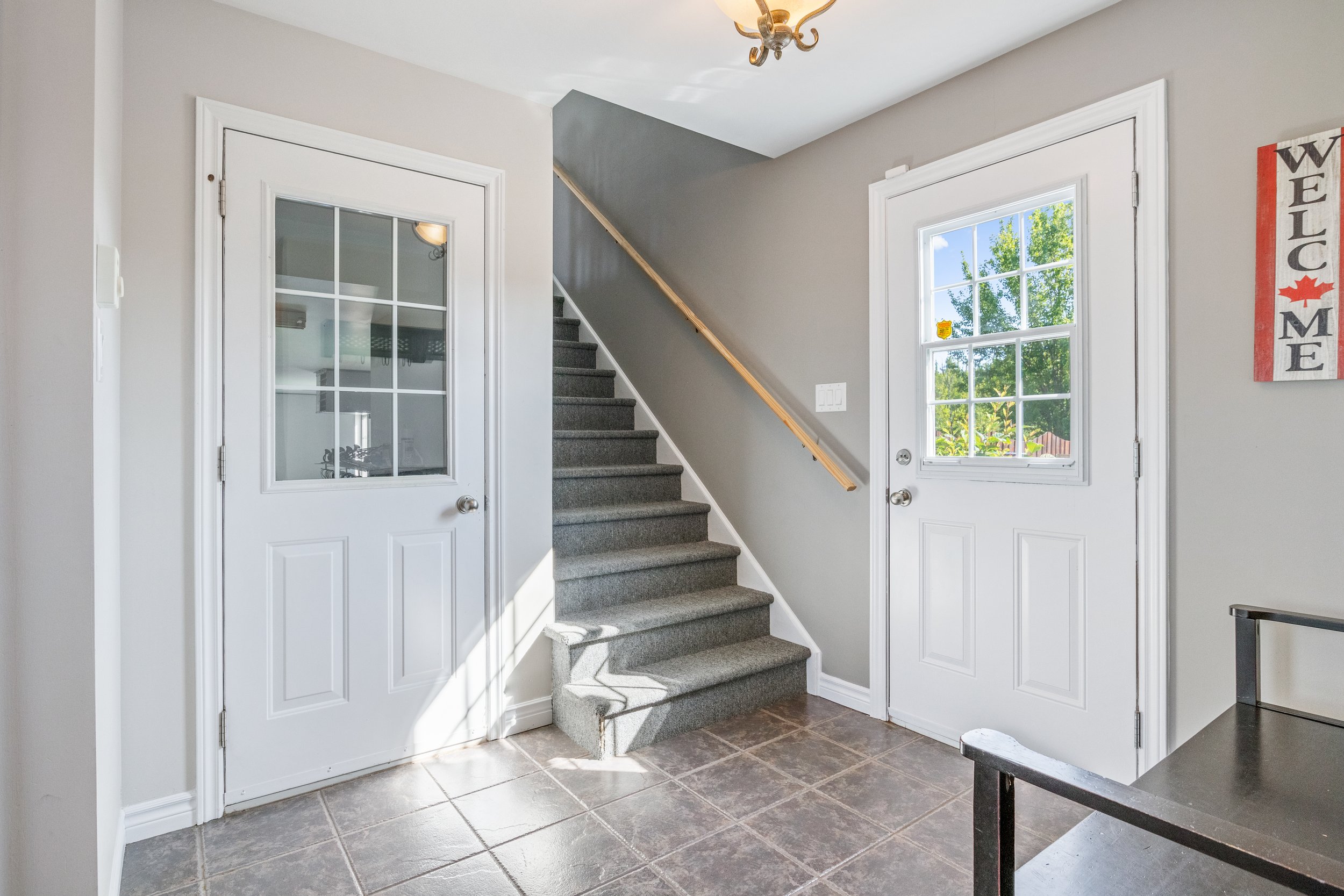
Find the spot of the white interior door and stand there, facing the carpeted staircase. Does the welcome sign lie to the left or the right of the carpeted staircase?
right

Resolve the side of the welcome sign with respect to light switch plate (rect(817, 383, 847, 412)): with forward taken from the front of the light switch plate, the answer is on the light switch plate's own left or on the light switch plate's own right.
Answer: on the light switch plate's own left

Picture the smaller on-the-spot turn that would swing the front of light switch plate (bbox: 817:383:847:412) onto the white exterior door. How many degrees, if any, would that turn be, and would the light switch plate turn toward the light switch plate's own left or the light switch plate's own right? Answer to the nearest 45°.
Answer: approximately 90° to the light switch plate's own left

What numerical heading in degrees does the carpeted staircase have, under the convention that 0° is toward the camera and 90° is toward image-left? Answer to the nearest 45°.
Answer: approximately 315°

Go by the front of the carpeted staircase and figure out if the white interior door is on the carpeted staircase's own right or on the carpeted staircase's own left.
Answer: on the carpeted staircase's own right

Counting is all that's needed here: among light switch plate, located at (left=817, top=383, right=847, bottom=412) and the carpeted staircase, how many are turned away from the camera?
0

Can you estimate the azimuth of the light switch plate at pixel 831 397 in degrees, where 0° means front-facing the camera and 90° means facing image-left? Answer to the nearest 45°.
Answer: approximately 45°
